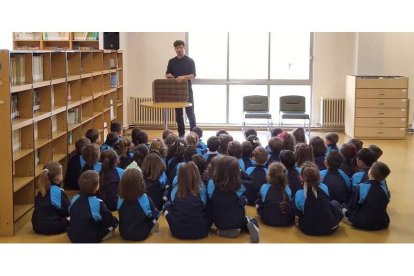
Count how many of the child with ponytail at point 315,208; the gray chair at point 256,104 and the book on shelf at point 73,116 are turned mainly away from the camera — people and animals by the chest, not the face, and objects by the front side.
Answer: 1

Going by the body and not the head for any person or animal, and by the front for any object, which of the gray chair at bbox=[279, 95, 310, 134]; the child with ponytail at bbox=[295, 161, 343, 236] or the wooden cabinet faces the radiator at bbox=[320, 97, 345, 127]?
the child with ponytail

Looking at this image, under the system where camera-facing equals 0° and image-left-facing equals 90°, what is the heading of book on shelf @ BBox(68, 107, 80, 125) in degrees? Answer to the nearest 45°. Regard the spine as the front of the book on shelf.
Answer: approximately 315°

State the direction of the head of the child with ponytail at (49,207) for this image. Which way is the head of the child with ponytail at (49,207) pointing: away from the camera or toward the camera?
away from the camera

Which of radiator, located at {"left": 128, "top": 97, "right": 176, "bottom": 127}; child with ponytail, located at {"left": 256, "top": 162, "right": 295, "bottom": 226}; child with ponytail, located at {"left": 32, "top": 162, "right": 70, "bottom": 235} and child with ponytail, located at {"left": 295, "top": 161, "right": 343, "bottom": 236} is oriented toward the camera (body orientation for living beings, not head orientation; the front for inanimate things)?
the radiator

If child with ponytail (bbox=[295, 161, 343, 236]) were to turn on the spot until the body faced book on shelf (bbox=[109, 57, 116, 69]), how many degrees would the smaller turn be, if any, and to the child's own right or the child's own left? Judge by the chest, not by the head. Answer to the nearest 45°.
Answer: approximately 45° to the child's own left

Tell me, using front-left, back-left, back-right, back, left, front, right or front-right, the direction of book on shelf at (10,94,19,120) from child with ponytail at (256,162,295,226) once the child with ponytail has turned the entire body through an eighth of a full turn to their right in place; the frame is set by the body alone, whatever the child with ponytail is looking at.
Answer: back-left

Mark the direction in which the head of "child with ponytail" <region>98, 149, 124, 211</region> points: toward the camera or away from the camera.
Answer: away from the camera

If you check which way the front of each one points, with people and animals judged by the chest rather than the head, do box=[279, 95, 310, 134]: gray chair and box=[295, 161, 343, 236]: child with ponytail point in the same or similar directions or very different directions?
very different directions

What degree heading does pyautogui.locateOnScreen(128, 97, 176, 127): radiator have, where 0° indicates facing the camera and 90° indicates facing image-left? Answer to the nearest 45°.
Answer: approximately 0°

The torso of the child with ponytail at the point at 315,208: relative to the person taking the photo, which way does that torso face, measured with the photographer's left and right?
facing away from the viewer

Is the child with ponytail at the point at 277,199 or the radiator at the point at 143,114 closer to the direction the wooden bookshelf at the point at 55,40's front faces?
the child with ponytail

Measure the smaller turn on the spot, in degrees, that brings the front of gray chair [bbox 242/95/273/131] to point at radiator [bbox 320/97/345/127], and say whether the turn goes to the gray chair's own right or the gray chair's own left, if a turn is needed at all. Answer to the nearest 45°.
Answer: approximately 135° to the gray chair's own left
